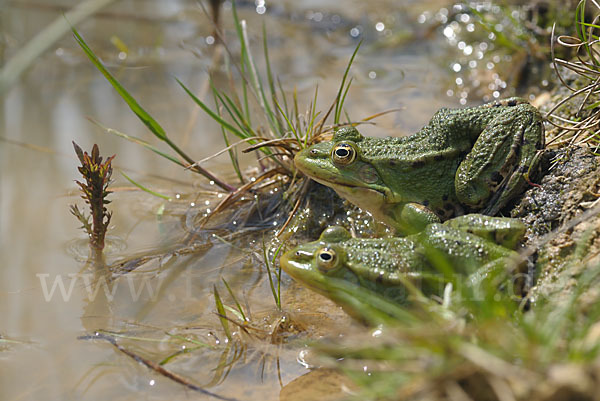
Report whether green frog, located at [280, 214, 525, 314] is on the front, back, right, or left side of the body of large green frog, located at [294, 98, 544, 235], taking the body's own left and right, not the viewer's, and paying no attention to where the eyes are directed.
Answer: left

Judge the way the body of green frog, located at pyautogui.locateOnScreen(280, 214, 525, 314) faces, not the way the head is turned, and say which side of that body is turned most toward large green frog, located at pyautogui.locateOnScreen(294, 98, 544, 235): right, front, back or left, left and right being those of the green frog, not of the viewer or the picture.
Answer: right

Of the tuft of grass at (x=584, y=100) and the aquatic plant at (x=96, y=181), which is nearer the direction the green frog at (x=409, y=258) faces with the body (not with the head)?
the aquatic plant

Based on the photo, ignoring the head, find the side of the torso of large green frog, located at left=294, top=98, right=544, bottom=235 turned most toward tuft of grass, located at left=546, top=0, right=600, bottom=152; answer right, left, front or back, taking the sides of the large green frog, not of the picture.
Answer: back

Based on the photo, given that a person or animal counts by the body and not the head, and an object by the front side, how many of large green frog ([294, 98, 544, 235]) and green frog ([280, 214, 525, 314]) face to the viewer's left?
2

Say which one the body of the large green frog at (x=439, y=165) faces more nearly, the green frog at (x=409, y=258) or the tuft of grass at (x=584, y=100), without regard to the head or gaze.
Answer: the green frog

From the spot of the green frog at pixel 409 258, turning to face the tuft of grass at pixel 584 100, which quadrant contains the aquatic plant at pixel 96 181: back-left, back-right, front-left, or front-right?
back-left

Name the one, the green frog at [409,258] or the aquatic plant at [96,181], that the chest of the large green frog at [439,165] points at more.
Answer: the aquatic plant

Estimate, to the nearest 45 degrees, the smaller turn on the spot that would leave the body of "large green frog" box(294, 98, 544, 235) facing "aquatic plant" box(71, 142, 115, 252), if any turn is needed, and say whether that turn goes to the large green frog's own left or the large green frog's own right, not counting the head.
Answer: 0° — it already faces it

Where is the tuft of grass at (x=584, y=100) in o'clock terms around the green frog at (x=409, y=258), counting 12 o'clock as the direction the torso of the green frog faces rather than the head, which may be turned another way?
The tuft of grass is roughly at 5 o'clock from the green frog.

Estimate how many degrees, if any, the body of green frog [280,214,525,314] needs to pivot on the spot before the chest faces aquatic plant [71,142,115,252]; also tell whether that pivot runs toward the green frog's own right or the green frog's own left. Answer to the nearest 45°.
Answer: approximately 45° to the green frog's own right

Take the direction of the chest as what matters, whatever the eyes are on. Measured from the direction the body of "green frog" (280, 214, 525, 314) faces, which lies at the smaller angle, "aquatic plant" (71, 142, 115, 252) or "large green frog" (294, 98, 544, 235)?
the aquatic plant

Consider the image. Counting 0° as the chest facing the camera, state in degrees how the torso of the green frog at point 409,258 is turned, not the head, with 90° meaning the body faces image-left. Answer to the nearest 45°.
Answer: approximately 90°

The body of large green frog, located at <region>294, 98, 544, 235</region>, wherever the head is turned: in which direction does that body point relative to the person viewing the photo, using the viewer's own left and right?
facing to the left of the viewer
